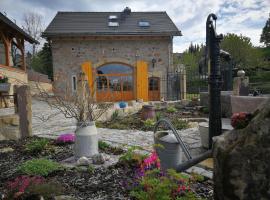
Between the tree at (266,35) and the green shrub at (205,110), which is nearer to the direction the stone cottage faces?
the green shrub

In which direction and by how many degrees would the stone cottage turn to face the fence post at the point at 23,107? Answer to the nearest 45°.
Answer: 0° — it already faces it

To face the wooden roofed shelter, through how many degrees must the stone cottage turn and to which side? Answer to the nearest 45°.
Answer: approximately 45° to its right

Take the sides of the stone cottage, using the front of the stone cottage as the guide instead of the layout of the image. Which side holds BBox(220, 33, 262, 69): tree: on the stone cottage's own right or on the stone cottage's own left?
on the stone cottage's own left

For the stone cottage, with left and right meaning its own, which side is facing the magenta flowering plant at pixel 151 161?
front

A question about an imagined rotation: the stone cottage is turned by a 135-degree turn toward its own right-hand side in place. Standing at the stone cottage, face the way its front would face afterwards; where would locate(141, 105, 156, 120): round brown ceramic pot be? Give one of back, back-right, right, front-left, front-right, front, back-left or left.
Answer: back-left

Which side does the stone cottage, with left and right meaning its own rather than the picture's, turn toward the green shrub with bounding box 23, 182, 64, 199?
front

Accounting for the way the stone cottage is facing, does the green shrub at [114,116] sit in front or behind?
in front

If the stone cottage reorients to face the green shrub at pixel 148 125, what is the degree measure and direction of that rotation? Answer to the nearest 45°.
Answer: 0° — it already faces it

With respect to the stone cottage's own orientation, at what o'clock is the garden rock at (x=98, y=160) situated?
The garden rock is roughly at 12 o'clock from the stone cottage.

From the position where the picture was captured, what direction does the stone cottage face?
facing the viewer

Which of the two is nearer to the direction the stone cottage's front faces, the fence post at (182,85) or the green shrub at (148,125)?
the green shrub

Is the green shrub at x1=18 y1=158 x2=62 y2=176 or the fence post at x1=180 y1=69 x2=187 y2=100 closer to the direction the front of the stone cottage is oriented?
the green shrub

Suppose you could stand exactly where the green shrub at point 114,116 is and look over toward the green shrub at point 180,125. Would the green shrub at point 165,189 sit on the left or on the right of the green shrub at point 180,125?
right

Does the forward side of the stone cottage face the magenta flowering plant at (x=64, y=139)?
yes

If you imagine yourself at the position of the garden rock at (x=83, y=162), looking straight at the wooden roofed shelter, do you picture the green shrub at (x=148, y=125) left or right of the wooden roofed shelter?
right

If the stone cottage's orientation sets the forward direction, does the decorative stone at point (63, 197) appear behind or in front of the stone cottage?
in front
